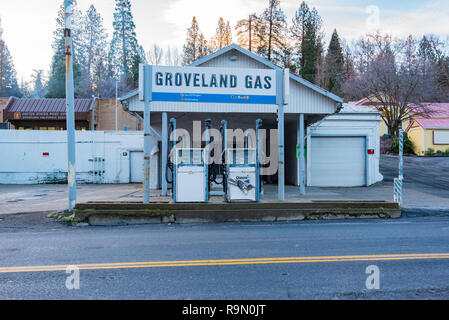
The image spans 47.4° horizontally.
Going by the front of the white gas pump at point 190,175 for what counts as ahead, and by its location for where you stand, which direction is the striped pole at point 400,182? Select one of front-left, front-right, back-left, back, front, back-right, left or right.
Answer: left

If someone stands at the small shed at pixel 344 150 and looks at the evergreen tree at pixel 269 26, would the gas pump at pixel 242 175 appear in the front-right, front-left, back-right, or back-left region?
back-left

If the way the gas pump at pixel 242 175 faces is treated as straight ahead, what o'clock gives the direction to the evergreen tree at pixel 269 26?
The evergreen tree is roughly at 6 o'clock from the gas pump.

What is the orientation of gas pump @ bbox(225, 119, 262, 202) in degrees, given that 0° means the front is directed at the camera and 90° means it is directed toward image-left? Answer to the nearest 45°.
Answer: approximately 0°
